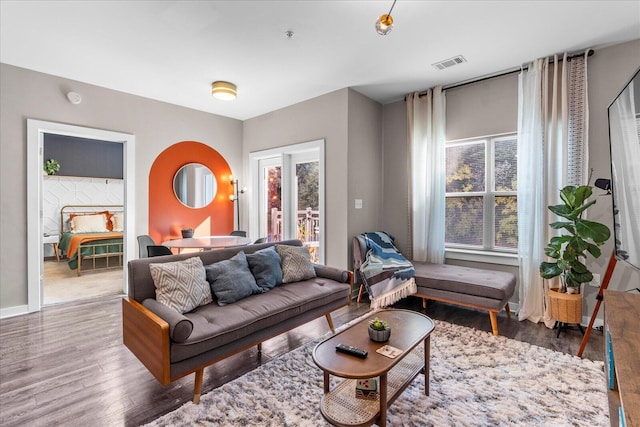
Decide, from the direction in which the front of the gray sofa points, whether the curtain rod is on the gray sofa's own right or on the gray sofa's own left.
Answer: on the gray sofa's own left

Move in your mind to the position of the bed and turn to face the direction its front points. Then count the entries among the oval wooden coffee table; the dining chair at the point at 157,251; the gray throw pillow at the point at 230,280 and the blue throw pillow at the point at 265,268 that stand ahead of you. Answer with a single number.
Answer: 4

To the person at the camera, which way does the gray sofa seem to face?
facing the viewer and to the right of the viewer

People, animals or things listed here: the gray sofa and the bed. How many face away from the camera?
0

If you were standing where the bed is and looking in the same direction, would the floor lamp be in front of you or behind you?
in front

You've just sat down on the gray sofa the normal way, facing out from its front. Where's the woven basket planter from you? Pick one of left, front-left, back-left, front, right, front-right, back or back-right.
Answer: front-left

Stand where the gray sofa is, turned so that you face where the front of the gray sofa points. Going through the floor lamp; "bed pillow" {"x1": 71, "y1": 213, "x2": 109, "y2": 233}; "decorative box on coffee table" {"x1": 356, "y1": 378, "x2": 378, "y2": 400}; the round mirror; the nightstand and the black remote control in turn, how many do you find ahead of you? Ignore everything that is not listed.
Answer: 2

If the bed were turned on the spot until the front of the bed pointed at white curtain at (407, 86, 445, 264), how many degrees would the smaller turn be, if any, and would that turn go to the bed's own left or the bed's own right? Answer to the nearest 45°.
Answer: approximately 45° to the bed's own left

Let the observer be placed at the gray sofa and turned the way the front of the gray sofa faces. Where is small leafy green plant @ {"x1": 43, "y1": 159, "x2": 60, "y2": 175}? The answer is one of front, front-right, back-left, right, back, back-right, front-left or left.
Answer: back

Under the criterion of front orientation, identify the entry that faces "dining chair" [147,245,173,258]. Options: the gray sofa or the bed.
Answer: the bed

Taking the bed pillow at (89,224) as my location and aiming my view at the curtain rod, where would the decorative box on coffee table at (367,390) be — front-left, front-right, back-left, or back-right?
front-right

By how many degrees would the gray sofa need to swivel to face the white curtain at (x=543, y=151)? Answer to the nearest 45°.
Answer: approximately 45° to its left
